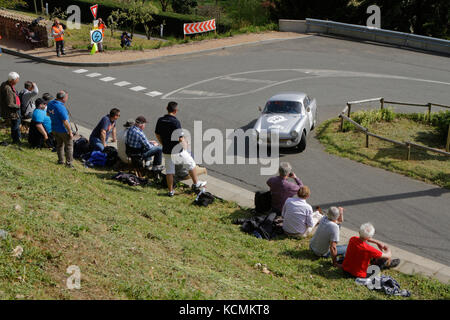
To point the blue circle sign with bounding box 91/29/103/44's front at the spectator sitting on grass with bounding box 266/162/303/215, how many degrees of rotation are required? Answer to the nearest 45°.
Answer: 0° — it already faces them

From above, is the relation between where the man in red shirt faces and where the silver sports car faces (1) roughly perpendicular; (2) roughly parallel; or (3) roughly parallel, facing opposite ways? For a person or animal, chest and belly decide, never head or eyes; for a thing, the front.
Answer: roughly parallel, facing opposite ways

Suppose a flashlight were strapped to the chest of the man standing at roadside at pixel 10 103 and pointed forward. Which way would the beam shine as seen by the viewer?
to the viewer's right

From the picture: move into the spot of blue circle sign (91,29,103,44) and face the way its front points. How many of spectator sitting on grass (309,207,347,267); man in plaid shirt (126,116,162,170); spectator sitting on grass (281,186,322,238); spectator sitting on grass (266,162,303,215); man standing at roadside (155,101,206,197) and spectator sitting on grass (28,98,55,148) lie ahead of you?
6

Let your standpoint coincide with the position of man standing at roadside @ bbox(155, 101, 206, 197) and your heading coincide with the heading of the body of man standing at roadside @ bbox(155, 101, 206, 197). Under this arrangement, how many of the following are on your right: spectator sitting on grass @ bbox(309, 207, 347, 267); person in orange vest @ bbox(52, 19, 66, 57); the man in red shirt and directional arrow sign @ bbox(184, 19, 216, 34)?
2

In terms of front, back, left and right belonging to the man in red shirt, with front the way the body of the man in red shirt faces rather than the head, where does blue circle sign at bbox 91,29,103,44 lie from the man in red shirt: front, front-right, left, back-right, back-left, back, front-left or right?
left

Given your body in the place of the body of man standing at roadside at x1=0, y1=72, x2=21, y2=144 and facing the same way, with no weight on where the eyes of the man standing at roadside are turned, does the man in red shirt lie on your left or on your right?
on your right

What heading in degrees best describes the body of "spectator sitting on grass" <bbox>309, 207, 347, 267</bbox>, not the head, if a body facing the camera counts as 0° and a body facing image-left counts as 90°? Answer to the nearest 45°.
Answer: approximately 225°

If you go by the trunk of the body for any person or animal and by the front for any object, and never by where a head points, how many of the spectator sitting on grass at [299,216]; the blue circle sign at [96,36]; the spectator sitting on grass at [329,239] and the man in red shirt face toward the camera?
1

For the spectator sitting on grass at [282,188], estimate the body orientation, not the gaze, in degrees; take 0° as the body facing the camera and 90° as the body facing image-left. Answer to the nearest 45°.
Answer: approximately 225°

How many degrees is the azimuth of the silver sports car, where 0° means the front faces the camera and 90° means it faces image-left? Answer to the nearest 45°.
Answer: approximately 45°

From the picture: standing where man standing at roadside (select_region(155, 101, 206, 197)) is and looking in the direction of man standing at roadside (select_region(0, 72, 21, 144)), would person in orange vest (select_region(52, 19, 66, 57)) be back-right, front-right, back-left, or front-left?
front-right

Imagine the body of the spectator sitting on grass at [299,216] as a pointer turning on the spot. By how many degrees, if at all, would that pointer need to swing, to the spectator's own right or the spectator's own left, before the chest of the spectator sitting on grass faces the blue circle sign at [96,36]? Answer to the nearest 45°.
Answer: approximately 90° to the spectator's own left

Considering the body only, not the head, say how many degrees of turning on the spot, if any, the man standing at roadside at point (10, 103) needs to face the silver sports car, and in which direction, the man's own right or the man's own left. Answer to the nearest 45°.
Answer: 0° — they already face it

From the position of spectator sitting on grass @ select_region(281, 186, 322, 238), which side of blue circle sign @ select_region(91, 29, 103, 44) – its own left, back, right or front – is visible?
front
